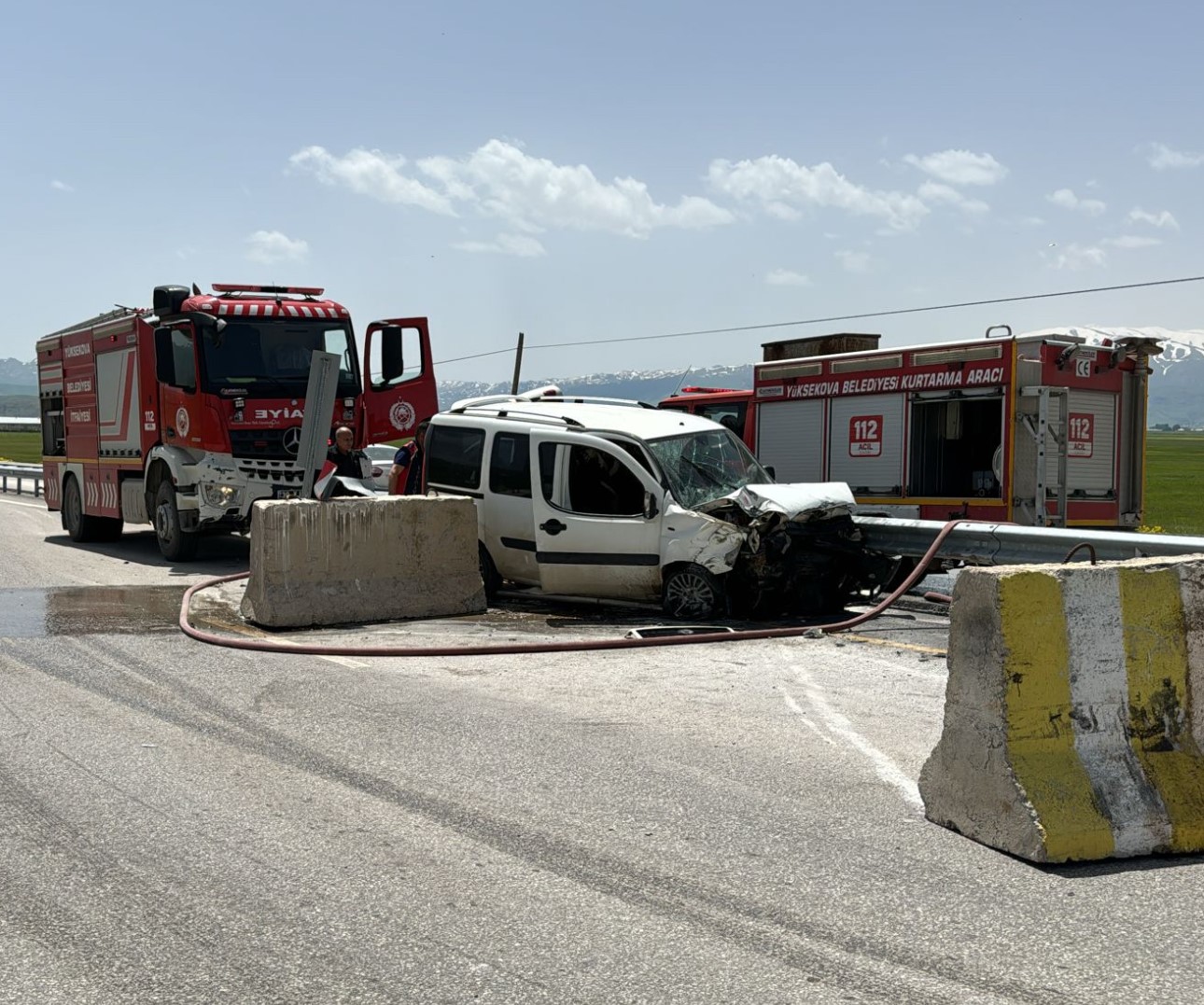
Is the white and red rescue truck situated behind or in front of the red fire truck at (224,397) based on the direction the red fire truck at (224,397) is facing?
in front

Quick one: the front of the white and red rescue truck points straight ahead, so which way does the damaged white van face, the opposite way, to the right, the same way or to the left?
the opposite way

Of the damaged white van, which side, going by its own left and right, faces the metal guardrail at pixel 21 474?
back

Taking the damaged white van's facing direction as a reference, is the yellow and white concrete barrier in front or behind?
in front

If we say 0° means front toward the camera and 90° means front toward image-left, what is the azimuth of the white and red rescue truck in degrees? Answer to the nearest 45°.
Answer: approximately 135°

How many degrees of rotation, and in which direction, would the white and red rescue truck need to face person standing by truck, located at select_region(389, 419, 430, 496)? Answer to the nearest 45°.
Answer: approximately 45° to its left

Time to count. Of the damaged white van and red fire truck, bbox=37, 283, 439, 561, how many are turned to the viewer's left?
0

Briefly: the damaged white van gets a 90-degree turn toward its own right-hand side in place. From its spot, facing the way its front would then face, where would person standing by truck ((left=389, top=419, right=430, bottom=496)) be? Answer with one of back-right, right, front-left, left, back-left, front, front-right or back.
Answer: right

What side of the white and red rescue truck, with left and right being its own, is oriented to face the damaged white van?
left

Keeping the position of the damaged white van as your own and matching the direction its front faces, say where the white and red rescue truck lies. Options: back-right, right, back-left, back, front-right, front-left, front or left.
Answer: left

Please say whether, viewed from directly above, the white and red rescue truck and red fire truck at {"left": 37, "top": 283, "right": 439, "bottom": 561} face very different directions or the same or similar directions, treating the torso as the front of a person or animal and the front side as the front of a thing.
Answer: very different directions
